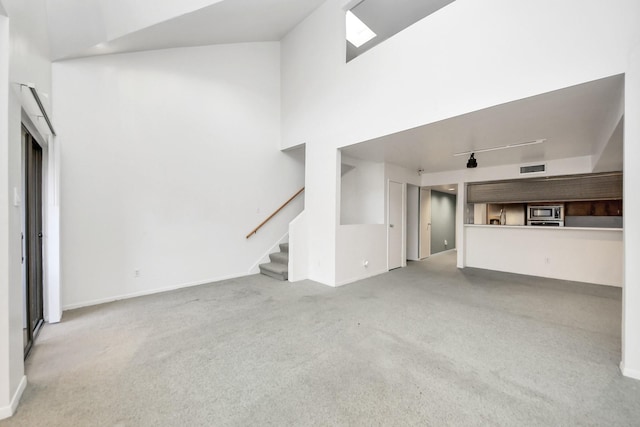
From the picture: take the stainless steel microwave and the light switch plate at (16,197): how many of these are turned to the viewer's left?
0

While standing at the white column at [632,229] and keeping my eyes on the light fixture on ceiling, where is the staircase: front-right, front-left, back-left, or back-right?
front-left

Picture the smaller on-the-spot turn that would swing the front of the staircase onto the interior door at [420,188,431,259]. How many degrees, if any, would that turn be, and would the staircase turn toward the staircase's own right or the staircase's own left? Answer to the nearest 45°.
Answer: approximately 135° to the staircase's own left

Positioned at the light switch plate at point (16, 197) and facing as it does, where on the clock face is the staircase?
The staircase is roughly at 10 o'clock from the light switch plate.

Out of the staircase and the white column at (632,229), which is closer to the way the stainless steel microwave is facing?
the white column

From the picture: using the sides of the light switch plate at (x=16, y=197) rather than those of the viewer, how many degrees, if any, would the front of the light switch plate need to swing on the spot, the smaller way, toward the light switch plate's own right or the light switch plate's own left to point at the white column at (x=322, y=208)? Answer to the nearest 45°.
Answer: approximately 45° to the light switch plate's own left

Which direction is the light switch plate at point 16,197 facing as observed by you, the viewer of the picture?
facing the viewer and to the right of the viewer

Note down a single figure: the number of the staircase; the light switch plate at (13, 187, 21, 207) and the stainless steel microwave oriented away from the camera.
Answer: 0

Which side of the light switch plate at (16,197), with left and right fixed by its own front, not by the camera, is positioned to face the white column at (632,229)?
front

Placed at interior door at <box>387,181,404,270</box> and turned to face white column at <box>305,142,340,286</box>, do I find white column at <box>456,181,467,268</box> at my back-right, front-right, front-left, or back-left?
back-left

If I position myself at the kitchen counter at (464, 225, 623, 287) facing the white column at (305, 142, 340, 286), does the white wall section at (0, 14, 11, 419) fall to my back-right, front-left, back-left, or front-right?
front-left

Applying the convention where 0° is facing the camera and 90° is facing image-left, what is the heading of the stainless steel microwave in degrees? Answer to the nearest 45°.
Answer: approximately 0°

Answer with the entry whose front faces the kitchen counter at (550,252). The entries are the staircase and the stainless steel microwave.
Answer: the stainless steel microwave

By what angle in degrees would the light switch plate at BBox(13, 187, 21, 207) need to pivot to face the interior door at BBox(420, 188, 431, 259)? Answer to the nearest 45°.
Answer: approximately 45° to its left

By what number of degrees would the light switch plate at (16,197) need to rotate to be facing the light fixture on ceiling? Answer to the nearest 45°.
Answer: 0° — it already faces it
